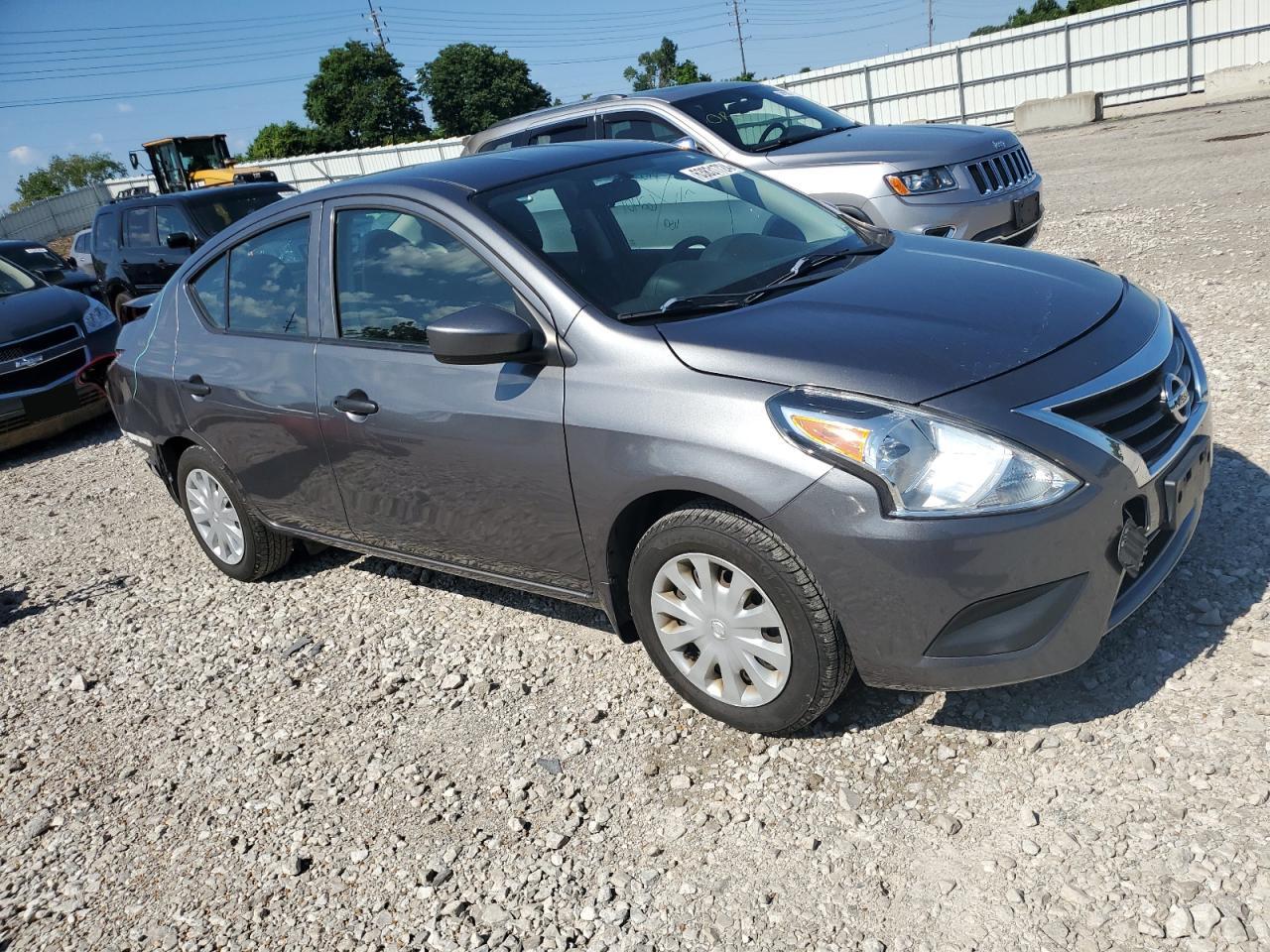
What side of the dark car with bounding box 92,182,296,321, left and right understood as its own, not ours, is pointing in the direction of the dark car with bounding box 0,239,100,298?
back

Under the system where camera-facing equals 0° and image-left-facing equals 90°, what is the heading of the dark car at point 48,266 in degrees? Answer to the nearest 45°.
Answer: approximately 315°

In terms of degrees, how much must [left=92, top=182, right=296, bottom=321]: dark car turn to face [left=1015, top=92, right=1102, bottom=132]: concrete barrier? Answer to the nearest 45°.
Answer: approximately 45° to its left

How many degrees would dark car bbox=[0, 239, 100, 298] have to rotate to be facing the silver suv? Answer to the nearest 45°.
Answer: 0° — it already faces it

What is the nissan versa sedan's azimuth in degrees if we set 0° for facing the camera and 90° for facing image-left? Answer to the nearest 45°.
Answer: approximately 315°

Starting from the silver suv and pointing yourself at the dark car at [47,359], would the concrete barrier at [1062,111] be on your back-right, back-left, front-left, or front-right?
back-right

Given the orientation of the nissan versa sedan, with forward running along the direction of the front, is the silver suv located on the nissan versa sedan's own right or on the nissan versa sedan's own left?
on the nissan versa sedan's own left

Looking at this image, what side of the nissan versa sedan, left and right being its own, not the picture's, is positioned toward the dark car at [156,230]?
back
